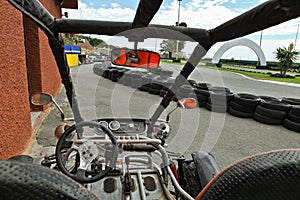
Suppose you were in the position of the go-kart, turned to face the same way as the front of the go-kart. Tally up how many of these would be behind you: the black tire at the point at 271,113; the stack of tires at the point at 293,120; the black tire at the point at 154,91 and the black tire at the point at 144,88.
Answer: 0

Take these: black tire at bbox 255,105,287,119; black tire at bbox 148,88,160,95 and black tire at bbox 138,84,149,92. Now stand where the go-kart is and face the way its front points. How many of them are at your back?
0

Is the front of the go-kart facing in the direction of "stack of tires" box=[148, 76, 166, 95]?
yes

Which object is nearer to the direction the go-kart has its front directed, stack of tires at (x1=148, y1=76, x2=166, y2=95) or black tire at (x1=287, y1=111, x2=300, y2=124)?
the stack of tires

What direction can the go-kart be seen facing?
away from the camera

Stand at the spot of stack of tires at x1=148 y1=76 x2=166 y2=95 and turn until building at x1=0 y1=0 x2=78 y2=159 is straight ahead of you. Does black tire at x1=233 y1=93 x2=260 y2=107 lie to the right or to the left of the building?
left

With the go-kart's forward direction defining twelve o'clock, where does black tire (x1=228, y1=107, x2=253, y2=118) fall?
The black tire is roughly at 1 o'clock from the go-kart.

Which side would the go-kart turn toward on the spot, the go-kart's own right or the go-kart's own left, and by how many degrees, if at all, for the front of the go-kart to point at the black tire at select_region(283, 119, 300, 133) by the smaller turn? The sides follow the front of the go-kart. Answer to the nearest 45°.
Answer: approximately 45° to the go-kart's own right

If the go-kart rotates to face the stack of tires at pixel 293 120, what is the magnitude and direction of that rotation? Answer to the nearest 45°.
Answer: approximately 45° to its right

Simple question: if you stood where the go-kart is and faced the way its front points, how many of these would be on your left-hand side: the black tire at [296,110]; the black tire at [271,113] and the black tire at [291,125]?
0

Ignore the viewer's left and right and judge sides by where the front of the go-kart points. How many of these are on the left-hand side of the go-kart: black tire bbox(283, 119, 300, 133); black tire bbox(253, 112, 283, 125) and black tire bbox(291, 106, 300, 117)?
0

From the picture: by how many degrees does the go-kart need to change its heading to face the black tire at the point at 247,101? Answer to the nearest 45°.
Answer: approximately 45° to its right

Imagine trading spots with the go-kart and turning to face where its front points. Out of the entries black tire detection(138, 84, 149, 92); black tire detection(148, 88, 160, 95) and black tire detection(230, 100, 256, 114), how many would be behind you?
0

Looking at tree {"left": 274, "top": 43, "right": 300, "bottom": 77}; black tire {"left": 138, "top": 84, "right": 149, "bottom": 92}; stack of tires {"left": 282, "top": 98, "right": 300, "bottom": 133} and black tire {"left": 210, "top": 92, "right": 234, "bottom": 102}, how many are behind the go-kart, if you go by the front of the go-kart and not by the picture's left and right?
0
